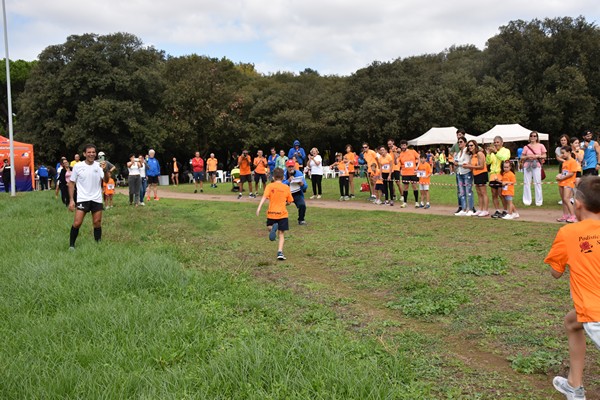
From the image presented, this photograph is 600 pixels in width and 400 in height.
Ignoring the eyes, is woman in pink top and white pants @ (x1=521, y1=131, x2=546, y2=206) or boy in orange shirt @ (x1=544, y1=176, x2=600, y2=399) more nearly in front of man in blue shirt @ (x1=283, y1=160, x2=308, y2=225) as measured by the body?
the boy in orange shirt

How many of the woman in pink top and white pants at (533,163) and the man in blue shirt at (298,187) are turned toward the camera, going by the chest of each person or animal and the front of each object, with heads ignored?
2

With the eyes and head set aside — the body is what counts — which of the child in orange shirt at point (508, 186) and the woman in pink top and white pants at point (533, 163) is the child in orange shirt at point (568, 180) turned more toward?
the child in orange shirt

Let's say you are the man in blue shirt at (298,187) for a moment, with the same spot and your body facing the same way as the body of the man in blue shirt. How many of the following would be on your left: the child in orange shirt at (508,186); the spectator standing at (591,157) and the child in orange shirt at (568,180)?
3

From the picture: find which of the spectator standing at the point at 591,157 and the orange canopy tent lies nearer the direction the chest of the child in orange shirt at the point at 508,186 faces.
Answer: the orange canopy tent

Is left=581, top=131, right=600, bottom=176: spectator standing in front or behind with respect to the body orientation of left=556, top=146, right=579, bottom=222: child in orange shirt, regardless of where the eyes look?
behind

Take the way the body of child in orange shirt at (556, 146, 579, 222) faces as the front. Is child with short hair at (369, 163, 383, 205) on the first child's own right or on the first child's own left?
on the first child's own right

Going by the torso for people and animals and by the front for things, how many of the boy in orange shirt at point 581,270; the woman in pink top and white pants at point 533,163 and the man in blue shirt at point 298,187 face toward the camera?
2

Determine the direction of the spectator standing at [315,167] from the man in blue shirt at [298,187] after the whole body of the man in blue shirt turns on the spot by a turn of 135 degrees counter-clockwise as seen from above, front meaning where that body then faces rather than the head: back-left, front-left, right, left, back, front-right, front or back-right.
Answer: front-left

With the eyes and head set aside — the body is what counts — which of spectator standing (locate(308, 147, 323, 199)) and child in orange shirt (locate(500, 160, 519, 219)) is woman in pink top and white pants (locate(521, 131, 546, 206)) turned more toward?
the child in orange shirt
